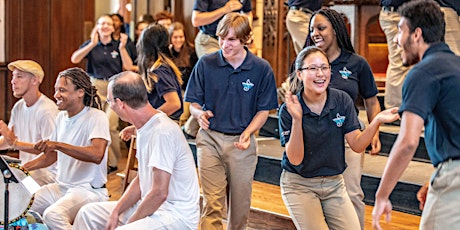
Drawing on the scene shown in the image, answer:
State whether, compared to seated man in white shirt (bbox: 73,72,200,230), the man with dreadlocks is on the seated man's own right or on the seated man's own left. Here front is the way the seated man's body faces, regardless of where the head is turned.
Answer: on the seated man's own right

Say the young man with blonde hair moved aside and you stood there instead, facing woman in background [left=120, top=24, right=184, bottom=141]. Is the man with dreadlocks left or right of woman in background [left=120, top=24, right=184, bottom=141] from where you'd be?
left

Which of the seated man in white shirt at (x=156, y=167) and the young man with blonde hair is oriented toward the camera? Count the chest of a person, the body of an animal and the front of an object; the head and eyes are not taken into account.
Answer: the young man with blonde hair

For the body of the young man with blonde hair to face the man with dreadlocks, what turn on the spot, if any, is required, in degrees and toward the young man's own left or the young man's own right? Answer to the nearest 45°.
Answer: approximately 90° to the young man's own right

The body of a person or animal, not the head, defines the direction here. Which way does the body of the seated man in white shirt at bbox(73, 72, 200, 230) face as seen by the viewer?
to the viewer's left

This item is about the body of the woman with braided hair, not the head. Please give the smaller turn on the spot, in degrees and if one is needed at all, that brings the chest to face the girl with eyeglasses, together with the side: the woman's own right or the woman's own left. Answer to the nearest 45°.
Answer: approximately 45° to the woman's own left

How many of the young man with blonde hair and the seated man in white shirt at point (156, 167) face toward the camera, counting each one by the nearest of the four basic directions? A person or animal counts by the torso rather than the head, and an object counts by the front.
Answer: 1

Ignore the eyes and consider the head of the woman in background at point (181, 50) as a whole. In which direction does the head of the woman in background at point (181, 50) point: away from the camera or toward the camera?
toward the camera

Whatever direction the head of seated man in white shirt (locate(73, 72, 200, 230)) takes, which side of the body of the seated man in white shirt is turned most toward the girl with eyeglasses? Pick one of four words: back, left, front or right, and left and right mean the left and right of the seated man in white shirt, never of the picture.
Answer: back

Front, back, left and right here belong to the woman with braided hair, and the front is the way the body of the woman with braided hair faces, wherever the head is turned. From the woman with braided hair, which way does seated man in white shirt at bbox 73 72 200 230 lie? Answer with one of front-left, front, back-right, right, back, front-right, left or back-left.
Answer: front

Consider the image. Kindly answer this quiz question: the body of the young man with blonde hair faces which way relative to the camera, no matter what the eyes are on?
toward the camera

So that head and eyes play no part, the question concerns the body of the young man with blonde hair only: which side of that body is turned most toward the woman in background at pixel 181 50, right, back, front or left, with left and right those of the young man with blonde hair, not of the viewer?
back
